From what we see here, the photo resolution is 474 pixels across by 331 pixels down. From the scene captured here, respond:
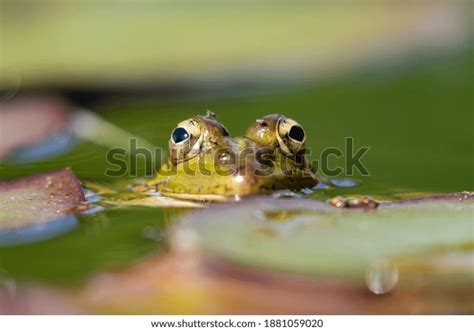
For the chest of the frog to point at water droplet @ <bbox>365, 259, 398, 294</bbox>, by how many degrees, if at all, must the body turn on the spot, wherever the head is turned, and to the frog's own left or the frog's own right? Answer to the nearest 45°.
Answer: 0° — it already faces it

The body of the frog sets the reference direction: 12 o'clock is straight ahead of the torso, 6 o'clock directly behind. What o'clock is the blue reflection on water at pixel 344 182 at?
The blue reflection on water is roughly at 8 o'clock from the frog.

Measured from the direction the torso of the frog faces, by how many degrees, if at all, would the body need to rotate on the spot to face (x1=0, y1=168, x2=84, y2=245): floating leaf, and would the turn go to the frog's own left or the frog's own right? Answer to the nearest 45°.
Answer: approximately 90° to the frog's own right

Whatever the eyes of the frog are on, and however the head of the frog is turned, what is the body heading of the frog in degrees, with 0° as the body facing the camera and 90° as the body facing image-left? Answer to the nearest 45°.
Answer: approximately 0°

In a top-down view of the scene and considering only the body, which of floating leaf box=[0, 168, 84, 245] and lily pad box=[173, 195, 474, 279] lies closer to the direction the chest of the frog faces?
the lily pad

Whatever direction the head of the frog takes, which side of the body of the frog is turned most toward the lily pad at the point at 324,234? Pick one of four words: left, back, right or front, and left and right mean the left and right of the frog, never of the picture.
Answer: front
